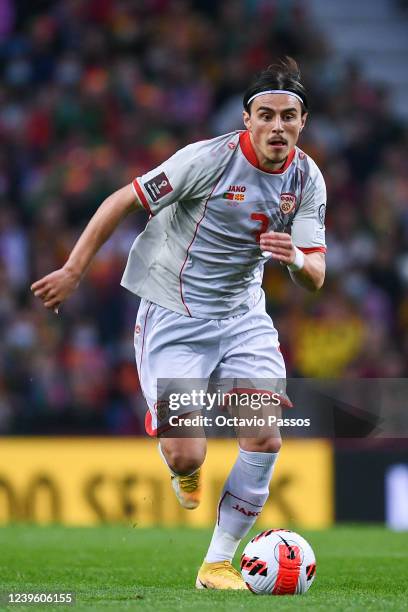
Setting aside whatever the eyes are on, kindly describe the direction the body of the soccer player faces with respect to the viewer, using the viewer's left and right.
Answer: facing the viewer and to the right of the viewer
